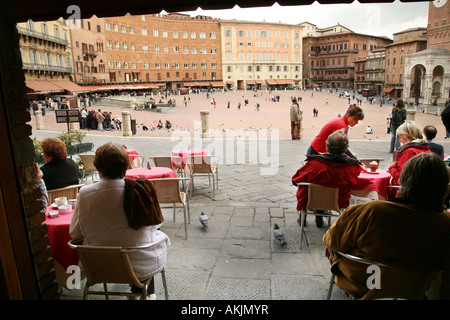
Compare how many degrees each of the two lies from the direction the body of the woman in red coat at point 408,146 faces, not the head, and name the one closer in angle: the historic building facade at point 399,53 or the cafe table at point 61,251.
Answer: the cafe table

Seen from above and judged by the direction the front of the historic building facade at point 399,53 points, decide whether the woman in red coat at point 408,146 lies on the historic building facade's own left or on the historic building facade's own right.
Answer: on the historic building facade's own left

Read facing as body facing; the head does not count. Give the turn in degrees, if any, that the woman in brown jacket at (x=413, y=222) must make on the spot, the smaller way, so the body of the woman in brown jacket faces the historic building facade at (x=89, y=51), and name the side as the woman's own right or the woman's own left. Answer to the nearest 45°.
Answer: approximately 45° to the woman's own left

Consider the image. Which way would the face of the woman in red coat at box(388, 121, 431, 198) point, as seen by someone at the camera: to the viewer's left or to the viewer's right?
to the viewer's left

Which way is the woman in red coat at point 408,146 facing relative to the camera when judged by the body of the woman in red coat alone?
to the viewer's left

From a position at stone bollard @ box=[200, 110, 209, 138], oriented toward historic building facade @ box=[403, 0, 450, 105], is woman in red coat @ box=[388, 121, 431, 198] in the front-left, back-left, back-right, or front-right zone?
back-right

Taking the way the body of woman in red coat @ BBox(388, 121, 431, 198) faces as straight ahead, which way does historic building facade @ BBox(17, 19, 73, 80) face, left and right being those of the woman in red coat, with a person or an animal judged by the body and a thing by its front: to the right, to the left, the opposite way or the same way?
the opposite way

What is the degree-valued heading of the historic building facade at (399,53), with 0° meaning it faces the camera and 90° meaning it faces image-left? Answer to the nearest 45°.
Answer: approximately 45°

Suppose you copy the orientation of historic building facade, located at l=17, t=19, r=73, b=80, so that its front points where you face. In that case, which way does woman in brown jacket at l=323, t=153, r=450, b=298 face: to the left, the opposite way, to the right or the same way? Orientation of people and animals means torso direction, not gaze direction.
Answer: to the left

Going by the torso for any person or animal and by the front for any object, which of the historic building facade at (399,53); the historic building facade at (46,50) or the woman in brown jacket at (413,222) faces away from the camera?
the woman in brown jacket

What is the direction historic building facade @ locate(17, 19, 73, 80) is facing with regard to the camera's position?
facing the viewer and to the right of the viewer

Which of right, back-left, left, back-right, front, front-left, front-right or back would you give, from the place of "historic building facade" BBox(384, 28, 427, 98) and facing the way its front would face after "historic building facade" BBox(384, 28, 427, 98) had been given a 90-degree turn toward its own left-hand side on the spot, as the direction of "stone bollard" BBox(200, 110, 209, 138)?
front-right

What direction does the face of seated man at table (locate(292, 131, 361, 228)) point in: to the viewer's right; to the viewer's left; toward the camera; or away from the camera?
away from the camera
